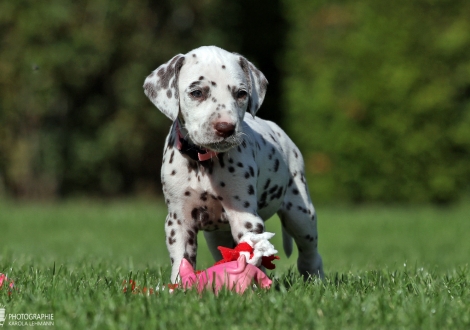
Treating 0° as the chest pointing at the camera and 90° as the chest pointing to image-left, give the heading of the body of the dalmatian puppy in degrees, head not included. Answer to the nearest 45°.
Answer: approximately 45°
